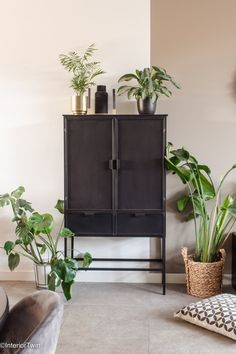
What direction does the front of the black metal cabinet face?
toward the camera

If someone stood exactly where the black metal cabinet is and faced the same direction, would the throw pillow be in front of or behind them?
in front

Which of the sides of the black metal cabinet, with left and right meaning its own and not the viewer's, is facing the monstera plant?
right
